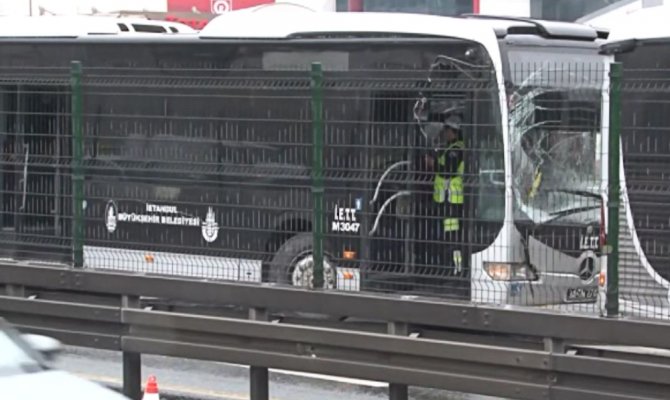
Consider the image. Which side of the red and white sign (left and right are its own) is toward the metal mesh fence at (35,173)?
front

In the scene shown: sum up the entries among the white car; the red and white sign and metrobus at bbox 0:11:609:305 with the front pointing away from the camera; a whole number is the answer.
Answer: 0

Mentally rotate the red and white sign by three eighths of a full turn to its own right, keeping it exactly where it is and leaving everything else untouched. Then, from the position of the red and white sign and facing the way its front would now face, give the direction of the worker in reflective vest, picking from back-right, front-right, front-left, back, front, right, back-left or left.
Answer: back-left

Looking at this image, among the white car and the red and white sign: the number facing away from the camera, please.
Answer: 0

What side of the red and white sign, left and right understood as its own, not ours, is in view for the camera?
front

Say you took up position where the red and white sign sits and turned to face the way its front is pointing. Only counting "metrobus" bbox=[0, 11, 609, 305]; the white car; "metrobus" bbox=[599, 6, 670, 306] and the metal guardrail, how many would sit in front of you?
4

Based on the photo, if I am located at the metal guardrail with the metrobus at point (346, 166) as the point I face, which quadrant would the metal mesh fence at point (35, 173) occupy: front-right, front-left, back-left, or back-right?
front-left

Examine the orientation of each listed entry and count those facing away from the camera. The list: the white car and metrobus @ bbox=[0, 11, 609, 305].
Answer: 0

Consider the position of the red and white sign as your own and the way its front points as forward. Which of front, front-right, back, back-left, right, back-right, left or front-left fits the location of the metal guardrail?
front

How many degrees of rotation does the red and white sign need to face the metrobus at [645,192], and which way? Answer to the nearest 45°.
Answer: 0° — it already faces it

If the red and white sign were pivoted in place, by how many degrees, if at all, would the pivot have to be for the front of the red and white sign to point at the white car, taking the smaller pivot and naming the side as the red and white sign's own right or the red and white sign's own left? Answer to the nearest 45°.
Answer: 0° — it already faces it
